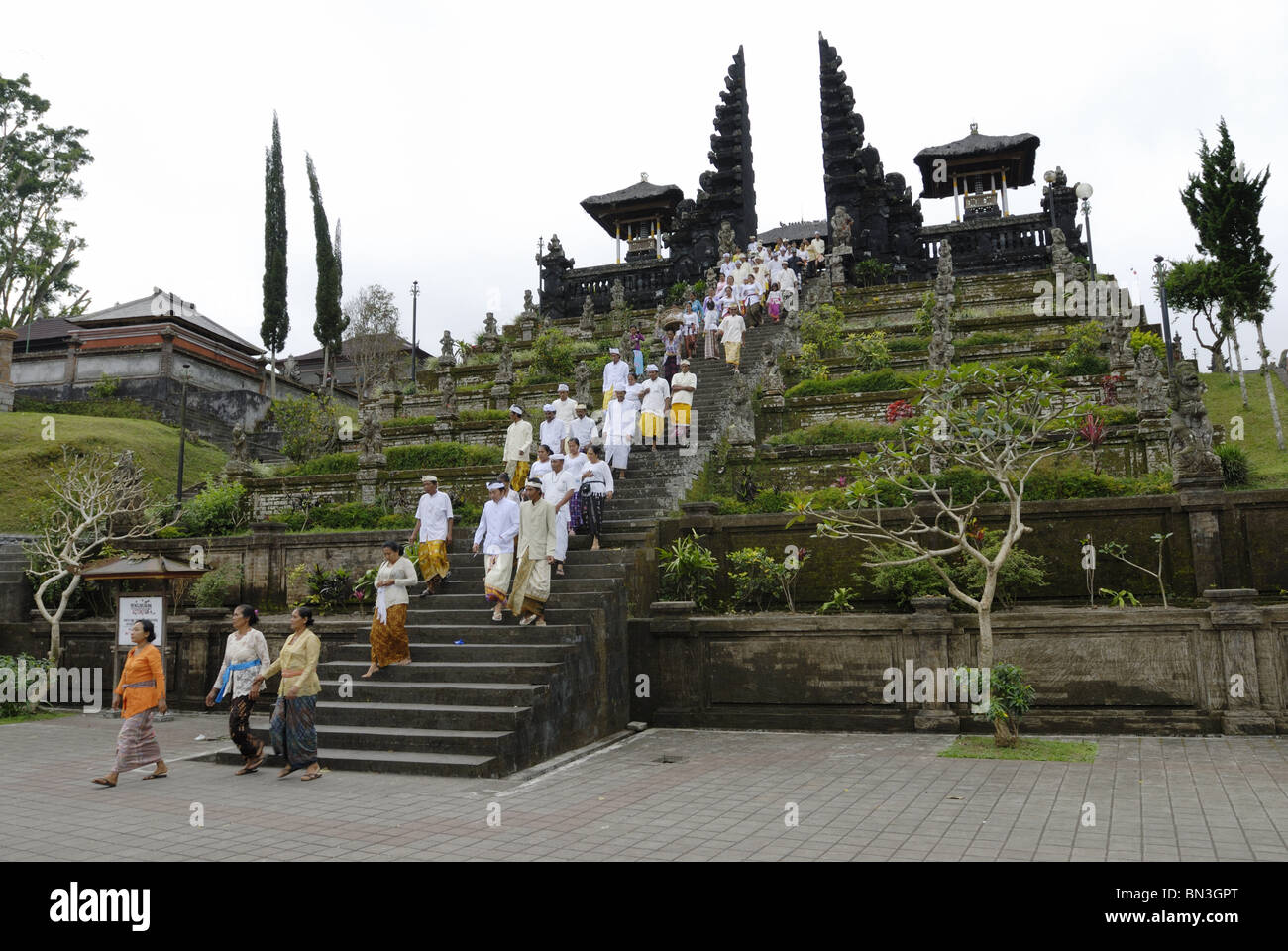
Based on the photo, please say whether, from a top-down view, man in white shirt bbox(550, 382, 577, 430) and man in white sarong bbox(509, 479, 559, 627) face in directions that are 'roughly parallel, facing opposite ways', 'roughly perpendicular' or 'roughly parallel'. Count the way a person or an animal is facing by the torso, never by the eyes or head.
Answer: roughly parallel

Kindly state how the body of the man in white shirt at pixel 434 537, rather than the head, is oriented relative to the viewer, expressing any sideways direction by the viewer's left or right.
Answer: facing the viewer and to the left of the viewer

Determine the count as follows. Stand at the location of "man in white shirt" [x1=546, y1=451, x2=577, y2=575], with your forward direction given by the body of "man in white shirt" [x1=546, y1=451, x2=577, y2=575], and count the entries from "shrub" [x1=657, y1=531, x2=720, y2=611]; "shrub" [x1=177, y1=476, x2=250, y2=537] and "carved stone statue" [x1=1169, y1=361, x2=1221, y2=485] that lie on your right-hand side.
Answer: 1

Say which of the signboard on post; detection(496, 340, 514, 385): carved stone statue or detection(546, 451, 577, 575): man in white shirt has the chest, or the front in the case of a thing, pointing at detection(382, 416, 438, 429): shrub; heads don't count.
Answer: the carved stone statue

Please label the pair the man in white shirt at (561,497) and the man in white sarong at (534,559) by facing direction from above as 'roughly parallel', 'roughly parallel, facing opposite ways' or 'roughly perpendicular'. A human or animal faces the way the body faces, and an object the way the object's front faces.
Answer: roughly parallel

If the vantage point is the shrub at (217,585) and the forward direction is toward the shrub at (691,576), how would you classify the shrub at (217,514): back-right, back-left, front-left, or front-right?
back-left

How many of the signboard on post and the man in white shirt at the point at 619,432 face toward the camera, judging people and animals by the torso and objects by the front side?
2

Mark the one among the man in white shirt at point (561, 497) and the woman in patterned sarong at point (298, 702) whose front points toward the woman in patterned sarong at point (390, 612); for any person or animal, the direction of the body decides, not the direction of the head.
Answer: the man in white shirt

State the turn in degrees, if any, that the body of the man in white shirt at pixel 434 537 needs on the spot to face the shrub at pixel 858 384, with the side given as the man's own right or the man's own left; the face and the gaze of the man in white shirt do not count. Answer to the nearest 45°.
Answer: approximately 180°

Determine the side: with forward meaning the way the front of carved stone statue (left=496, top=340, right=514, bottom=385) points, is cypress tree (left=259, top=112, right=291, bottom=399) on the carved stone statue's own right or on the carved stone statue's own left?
on the carved stone statue's own right

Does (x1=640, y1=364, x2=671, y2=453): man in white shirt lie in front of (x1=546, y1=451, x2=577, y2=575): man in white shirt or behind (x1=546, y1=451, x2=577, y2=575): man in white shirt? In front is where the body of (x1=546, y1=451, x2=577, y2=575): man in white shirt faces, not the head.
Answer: behind

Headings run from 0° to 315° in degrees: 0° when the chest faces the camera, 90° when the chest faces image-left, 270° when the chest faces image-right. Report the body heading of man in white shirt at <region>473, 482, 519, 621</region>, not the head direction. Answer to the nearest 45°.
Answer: approximately 45°

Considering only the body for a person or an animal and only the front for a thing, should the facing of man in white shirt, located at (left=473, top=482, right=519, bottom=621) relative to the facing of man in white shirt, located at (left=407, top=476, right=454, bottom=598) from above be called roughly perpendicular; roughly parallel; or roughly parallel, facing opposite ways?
roughly parallel

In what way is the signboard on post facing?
toward the camera

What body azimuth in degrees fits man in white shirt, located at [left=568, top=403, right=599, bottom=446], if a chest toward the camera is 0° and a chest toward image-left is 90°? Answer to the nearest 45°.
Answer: approximately 45°

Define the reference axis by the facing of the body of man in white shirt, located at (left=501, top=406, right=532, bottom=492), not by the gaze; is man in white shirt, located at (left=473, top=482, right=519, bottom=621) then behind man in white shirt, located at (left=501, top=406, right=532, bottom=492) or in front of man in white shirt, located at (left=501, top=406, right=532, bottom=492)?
in front
